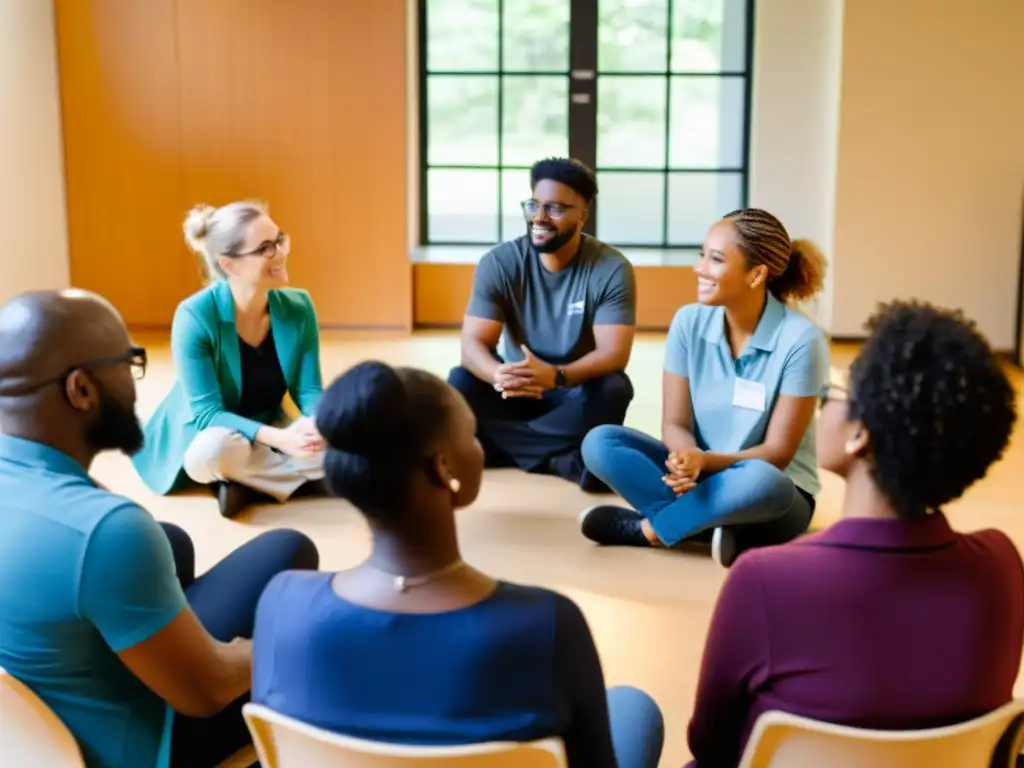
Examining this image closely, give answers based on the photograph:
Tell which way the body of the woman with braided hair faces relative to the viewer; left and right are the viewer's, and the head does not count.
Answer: facing the viewer and to the left of the viewer

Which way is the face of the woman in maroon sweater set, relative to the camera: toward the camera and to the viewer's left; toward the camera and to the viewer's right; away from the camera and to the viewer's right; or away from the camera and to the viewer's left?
away from the camera and to the viewer's left

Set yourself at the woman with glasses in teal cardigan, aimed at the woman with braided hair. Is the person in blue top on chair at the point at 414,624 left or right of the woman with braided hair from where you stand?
right

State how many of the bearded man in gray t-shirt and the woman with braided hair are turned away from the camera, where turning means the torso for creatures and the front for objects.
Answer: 0

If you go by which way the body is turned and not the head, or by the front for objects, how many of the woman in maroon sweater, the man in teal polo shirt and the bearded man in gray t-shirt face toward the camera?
1

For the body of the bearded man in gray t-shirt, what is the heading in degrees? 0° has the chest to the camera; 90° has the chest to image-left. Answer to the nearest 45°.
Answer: approximately 0°

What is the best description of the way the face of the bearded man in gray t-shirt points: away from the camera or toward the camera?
toward the camera

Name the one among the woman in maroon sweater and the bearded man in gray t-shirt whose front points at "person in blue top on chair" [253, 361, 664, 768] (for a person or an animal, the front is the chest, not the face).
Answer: the bearded man in gray t-shirt

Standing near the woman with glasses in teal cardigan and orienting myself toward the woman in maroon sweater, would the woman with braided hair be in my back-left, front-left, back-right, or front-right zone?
front-left

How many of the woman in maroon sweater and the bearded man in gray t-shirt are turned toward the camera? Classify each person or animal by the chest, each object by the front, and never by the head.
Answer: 1

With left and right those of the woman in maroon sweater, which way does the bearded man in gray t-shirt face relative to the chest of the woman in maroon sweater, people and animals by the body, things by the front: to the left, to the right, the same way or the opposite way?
the opposite way

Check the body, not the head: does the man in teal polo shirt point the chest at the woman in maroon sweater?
no

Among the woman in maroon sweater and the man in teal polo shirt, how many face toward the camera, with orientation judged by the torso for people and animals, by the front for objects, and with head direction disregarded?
0

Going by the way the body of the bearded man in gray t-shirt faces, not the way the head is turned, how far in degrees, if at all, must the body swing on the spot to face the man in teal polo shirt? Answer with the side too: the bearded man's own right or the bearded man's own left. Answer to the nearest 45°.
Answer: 0° — they already face them

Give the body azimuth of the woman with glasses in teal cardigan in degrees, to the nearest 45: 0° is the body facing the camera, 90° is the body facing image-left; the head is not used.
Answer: approximately 315°

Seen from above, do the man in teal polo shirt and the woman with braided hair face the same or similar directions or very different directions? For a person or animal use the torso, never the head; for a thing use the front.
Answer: very different directions

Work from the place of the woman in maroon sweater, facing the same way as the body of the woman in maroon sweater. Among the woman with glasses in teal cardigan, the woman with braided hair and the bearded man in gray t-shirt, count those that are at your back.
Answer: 0

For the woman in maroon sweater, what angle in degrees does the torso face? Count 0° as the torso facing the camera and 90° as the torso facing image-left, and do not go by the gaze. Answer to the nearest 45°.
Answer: approximately 180°

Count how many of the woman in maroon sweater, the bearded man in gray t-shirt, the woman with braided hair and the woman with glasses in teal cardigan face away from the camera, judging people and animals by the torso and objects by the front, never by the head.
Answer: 1

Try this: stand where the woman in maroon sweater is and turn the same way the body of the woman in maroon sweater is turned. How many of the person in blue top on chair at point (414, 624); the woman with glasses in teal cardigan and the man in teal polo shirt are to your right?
0
